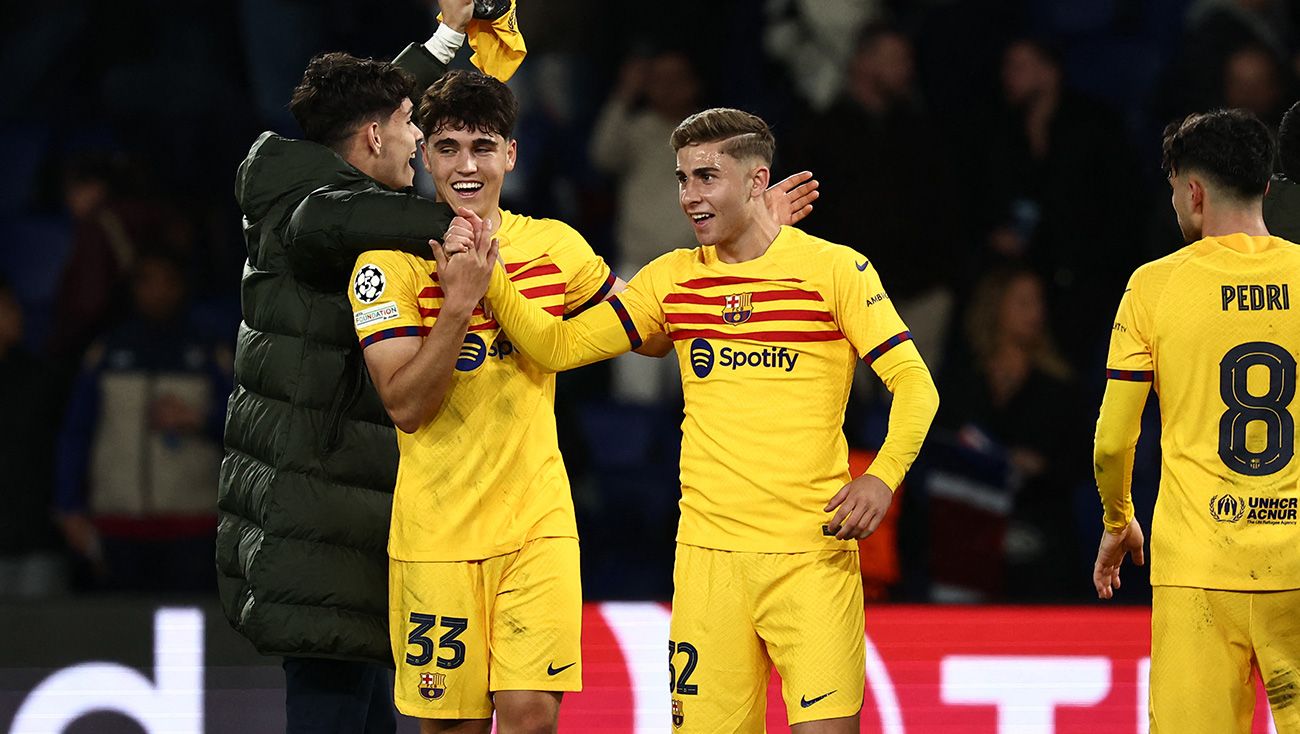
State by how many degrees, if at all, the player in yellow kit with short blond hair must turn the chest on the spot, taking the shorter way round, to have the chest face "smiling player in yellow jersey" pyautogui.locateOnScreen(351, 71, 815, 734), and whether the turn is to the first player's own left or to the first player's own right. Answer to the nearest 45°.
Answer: approximately 45° to the first player's own right

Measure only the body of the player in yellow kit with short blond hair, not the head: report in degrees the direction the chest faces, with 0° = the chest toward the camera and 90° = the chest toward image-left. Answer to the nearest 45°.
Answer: approximately 45°

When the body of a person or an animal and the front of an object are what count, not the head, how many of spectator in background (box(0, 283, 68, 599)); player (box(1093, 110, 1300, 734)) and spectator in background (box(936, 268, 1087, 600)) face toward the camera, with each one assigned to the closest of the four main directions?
2

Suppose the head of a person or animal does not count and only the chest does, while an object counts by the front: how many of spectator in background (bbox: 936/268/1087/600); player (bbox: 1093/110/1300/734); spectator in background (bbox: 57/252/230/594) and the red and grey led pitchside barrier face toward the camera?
3

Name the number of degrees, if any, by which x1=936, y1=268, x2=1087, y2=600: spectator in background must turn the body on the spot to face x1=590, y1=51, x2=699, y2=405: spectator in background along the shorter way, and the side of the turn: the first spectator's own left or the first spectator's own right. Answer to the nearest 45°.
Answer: approximately 90° to the first spectator's own right

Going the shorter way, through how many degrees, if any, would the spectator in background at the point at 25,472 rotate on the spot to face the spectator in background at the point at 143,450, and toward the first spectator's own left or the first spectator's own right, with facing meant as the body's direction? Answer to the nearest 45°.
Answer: approximately 90° to the first spectator's own left

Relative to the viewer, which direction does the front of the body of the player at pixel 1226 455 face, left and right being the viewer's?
facing away from the viewer and to the left of the viewer
